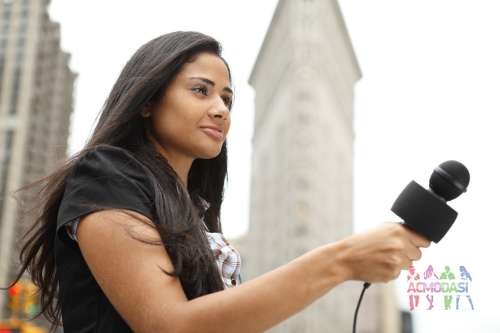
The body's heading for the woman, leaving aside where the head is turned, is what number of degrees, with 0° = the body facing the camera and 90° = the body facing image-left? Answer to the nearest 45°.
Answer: approximately 270°
